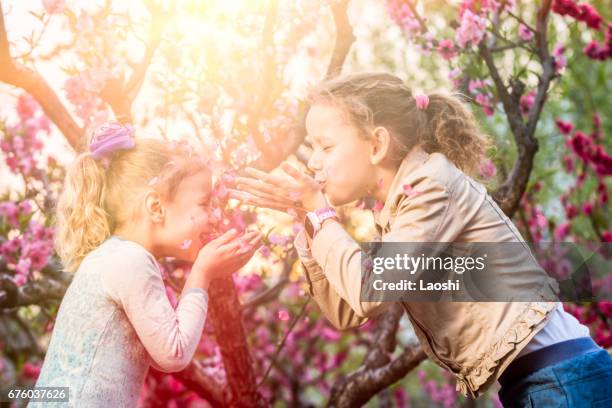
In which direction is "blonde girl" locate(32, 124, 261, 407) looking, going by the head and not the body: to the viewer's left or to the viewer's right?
to the viewer's right

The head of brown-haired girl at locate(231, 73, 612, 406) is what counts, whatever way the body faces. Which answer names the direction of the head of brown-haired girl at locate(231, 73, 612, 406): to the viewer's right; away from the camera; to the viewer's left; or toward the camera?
to the viewer's left

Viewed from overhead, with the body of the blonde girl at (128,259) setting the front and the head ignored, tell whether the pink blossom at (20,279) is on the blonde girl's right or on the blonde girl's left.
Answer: on the blonde girl's left

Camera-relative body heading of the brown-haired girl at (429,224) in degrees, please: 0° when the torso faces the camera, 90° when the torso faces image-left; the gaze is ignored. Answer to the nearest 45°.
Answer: approximately 90°

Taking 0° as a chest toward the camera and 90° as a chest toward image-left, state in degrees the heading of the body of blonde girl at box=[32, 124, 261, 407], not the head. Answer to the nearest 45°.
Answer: approximately 270°
